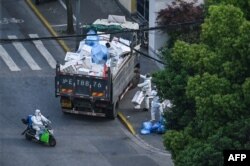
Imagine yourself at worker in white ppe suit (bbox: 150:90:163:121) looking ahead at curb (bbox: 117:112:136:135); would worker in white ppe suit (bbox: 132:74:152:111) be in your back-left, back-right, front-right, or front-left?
front-right

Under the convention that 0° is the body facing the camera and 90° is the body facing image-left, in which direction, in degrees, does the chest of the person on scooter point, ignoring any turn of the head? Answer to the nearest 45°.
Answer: approximately 315°

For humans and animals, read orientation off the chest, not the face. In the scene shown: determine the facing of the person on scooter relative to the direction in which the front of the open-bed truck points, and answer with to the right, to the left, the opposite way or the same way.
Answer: to the right

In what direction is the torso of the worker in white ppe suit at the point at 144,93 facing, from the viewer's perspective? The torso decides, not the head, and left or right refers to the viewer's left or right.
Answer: facing to the left of the viewer

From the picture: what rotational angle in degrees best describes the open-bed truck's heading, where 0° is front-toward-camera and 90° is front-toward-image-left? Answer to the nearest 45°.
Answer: approximately 225°

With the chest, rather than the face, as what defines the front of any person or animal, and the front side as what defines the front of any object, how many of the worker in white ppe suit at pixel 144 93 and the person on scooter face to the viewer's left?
1

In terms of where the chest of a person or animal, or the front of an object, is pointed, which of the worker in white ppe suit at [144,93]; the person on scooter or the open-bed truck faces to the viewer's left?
the worker in white ppe suit

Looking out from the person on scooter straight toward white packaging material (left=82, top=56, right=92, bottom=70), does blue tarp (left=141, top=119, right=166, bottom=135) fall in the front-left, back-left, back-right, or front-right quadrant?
front-right

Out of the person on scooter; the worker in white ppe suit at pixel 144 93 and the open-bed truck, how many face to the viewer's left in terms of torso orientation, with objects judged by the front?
1
